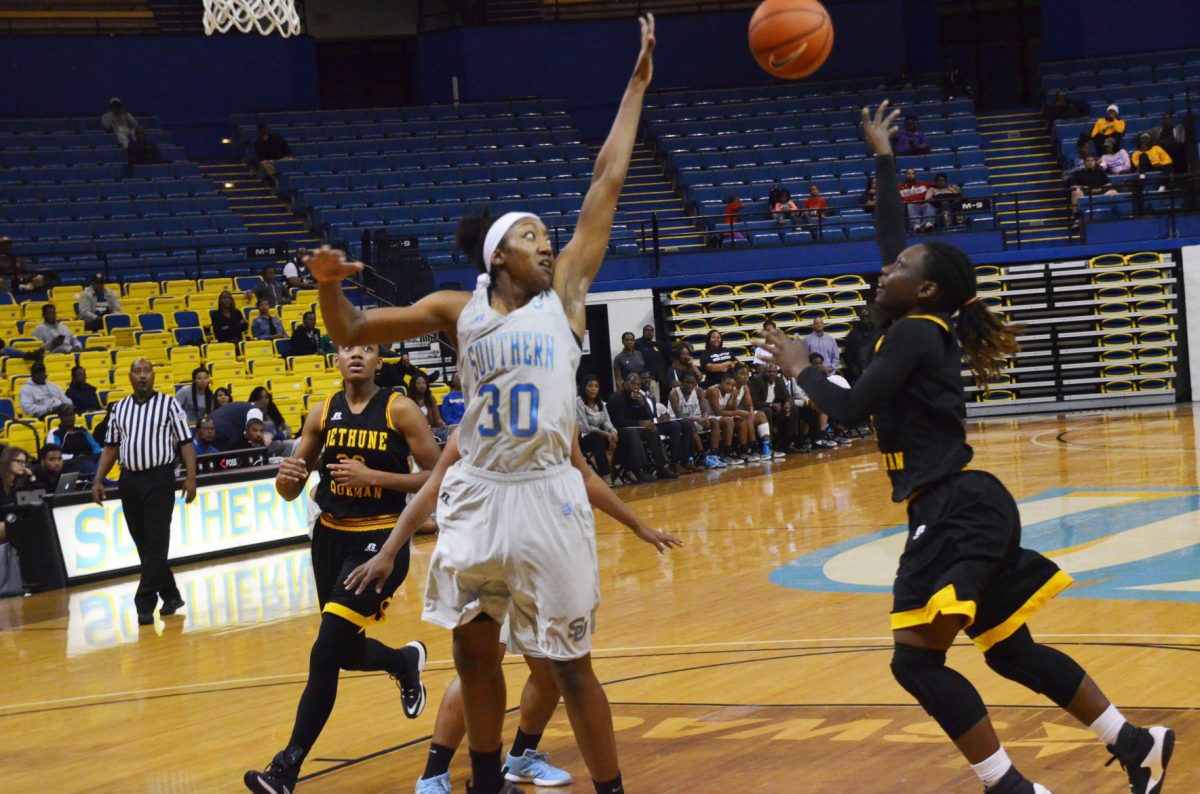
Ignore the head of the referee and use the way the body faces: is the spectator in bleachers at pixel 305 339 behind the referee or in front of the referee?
behind

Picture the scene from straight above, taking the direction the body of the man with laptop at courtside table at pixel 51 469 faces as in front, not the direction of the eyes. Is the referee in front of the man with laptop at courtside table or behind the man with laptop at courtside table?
in front

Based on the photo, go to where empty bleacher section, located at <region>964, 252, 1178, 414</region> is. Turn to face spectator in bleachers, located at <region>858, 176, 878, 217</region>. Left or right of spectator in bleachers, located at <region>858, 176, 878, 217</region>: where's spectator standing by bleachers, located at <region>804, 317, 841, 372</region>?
left

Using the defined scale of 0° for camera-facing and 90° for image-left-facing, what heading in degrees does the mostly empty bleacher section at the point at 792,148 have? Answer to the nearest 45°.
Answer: approximately 0°

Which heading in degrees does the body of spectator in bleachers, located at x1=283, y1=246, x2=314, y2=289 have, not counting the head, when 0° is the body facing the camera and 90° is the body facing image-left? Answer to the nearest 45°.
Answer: approximately 315°

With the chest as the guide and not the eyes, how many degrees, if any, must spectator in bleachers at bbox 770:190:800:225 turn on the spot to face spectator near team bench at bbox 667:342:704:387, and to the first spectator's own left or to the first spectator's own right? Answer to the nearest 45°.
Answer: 0° — they already face them

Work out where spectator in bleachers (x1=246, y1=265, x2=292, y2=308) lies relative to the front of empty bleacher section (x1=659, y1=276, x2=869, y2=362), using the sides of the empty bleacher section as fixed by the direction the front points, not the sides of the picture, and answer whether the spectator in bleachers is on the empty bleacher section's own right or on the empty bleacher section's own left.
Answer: on the empty bleacher section's own right

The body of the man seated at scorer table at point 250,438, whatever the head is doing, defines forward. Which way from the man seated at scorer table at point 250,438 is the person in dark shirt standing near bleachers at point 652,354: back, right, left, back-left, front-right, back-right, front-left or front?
left

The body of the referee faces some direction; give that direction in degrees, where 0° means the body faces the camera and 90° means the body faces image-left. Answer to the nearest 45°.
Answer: approximately 0°

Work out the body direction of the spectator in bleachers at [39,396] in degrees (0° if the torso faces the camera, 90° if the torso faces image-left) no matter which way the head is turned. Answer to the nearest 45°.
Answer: approximately 315°

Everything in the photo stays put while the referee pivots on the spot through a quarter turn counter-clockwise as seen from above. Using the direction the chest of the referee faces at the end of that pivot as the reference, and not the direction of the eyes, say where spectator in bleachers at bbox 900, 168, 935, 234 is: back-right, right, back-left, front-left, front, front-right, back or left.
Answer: front-left
